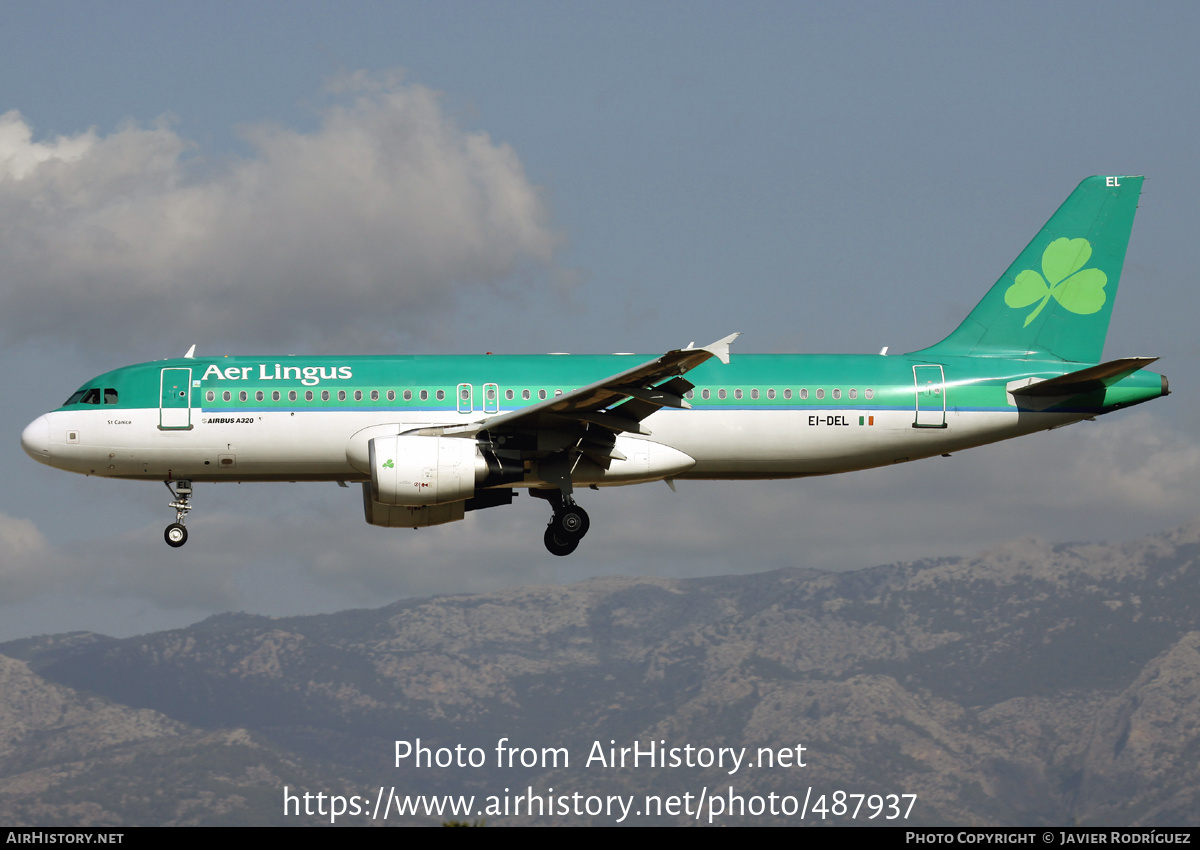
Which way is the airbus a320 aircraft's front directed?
to the viewer's left
